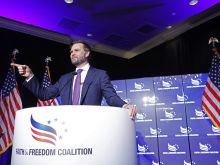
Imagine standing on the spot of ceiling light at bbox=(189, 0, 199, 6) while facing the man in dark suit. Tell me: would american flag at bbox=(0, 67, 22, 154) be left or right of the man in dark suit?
right

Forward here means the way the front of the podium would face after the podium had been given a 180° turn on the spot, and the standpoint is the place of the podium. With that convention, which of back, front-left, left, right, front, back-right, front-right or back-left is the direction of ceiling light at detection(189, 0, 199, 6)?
front

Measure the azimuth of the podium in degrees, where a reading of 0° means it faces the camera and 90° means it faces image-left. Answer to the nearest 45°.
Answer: approximately 45°

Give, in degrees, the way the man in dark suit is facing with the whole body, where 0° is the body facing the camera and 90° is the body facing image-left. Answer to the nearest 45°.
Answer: approximately 45°
